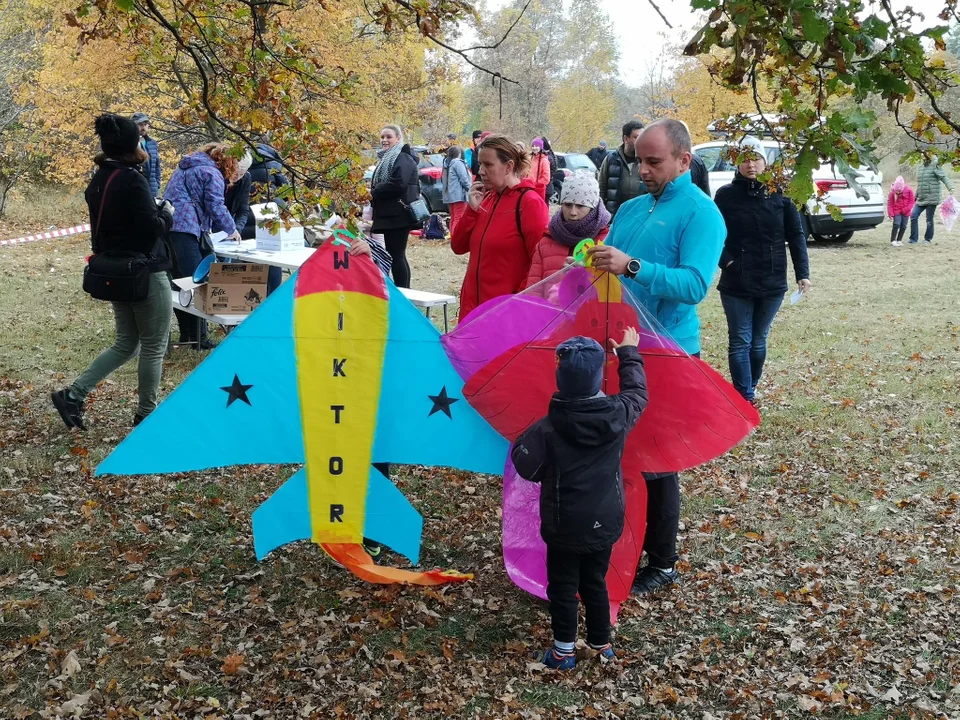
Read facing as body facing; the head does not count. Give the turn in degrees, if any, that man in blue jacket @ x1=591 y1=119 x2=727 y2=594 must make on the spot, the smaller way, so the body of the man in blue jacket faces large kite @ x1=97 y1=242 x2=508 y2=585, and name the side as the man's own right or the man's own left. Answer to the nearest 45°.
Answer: approximately 45° to the man's own right

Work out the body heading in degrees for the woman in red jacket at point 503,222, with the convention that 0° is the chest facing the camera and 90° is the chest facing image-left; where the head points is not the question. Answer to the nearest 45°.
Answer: approximately 45°

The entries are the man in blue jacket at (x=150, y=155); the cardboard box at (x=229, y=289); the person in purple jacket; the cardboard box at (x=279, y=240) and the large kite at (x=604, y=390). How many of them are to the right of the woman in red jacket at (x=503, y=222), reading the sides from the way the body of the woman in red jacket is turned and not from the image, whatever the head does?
4

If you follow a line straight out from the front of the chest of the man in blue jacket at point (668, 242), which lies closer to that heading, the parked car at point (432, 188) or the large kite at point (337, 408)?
the large kite

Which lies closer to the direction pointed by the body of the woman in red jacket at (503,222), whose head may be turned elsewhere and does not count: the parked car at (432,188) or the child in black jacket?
the child in black jacket

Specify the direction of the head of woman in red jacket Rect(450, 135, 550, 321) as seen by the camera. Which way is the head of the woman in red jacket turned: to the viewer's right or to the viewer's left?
to the viewer's left

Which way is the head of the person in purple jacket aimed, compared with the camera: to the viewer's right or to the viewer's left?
to the viewer's right

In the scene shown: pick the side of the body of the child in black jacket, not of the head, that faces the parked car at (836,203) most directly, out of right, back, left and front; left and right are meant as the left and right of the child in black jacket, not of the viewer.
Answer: front

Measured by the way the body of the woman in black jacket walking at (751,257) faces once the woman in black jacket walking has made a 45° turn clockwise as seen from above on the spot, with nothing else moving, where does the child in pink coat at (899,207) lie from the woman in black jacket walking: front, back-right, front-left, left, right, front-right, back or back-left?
back-right

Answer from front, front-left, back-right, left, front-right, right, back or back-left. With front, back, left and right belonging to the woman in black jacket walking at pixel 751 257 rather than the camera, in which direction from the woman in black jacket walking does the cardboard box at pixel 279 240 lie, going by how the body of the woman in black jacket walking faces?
right

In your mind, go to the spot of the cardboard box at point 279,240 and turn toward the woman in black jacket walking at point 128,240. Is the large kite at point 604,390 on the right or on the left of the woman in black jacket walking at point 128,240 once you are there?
left

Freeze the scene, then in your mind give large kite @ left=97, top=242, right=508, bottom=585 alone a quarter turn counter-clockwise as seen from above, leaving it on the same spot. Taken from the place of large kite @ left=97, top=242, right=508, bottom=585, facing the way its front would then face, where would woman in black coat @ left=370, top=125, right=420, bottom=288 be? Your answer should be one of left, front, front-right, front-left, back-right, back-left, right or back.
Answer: left
